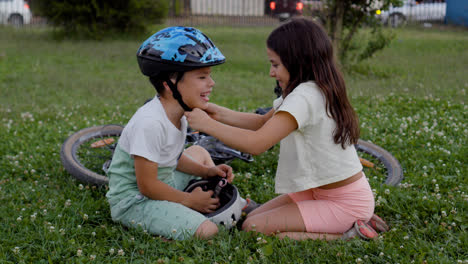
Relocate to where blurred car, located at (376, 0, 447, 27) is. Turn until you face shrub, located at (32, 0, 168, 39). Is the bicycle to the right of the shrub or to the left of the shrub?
left

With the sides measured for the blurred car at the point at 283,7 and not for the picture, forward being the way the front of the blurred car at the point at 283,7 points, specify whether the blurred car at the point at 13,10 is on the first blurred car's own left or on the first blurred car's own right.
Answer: on the first blurred car's own left

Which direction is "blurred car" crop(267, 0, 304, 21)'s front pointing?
away from the camera

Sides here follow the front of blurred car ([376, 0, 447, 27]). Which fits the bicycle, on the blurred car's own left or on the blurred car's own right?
on the blurred car's own left

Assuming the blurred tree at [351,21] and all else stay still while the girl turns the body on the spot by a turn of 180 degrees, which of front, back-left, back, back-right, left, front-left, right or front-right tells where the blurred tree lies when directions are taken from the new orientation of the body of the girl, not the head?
left

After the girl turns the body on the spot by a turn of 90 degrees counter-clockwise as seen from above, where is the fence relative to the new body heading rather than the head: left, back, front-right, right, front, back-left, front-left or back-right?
back

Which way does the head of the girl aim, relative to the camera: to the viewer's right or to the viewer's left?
to the viewer's left

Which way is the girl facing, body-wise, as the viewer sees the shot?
to the viewer's left

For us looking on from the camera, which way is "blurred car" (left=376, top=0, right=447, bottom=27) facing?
facing to the left of the viewer

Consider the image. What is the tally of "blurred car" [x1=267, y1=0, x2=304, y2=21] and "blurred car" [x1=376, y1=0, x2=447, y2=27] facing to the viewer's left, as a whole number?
1

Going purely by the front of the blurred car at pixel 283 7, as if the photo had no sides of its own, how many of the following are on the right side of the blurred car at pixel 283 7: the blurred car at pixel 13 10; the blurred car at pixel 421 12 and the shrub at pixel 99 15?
1

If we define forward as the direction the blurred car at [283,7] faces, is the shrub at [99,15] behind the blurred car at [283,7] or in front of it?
behind

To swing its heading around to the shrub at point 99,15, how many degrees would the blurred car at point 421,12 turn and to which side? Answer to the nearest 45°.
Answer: approximately 45° to its left

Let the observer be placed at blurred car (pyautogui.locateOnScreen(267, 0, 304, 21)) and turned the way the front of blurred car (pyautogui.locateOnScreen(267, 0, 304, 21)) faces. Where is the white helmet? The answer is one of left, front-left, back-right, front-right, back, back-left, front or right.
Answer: back

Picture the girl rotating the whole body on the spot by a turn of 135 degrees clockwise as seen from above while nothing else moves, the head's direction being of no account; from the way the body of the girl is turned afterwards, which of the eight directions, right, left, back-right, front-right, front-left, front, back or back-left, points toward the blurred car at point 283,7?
front-left
